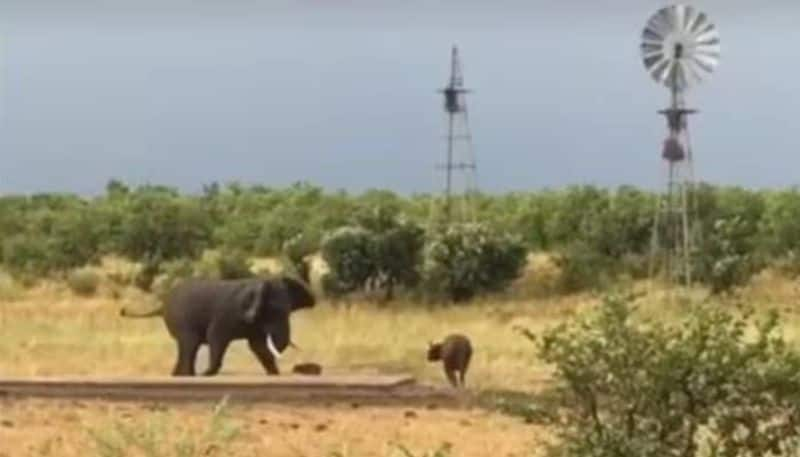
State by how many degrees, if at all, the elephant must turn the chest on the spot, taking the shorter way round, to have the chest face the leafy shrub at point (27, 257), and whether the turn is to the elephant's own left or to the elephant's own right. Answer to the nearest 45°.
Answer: approximately 90° to the elephant's own left

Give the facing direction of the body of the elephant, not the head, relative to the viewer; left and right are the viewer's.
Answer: facing to the right of the viewer

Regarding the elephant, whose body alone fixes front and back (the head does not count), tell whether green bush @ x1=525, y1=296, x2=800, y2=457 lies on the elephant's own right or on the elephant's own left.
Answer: on the elephant's own right

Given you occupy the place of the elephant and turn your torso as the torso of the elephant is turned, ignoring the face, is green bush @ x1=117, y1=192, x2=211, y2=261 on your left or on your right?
on your left

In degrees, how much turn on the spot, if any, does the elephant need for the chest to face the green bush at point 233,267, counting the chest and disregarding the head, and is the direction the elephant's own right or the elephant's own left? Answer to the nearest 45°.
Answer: approximately 90° to the elephant's own left

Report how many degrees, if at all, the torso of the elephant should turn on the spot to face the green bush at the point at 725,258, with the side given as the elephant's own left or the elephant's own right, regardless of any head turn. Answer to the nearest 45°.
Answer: approximately 45° to the elephant's own left

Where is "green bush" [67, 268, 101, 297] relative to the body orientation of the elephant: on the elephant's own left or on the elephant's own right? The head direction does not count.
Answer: on the elephant's own left

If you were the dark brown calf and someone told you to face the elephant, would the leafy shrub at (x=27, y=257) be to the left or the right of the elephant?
right

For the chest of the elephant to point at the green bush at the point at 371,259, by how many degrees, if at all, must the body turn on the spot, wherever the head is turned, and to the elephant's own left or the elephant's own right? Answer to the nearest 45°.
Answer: approximately 90° to the elephant's own left

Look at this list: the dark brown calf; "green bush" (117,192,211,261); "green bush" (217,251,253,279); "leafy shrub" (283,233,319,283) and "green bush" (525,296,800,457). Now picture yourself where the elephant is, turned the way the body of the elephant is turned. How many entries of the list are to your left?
3

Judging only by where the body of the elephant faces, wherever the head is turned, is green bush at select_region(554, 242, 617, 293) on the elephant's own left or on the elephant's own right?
on the elephant's own left

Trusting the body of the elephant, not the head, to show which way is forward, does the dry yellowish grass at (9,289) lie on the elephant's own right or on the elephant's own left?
on the elephant's own left
